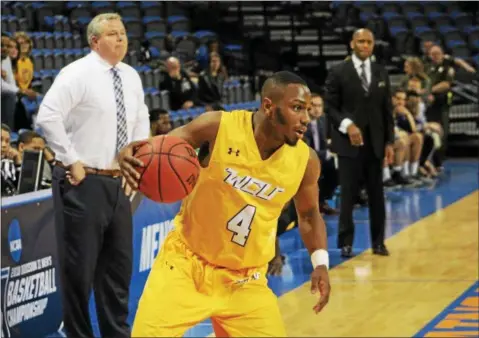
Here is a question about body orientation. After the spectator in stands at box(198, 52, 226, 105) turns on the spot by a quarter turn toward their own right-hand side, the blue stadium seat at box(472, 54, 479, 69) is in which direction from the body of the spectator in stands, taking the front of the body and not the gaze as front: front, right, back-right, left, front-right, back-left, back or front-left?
back-right

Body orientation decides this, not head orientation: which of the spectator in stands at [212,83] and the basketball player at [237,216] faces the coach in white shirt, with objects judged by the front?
the spectator in stands

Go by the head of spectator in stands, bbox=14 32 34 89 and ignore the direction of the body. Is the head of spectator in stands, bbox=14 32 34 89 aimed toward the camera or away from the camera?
toward the camera

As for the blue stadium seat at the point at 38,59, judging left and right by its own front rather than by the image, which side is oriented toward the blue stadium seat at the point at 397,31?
left

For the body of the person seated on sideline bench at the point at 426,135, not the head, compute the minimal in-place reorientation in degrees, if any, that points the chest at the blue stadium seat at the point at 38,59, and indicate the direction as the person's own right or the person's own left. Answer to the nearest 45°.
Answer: approximately 45° to the person's own right

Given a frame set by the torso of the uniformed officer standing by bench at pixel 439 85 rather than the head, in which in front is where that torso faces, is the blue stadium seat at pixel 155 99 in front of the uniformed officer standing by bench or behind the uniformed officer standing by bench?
in front

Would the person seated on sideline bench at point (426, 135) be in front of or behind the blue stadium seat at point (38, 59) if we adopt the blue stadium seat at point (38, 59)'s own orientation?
in front

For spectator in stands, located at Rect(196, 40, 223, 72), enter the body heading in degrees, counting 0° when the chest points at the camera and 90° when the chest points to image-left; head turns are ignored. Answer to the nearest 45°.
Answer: approximately 315°

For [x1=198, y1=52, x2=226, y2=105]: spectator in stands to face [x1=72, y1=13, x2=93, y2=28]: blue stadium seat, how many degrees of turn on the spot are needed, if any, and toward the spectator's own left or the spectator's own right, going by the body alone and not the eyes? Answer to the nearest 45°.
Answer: approximately 135° to the spectator's own right

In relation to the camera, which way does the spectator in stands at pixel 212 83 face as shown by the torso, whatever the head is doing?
toward the camera

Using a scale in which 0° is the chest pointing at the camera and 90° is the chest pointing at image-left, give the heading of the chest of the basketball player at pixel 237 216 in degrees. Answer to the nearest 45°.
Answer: approximately 315°

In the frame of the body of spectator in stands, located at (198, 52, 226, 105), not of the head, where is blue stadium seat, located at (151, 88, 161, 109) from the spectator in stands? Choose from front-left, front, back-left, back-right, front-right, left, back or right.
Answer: front-right

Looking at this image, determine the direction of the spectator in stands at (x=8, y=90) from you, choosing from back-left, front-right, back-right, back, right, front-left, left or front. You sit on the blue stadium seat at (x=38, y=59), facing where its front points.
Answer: front-right

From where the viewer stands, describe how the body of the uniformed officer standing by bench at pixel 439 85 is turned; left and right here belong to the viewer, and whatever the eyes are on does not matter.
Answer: facing the viewer and to the left of the viewer

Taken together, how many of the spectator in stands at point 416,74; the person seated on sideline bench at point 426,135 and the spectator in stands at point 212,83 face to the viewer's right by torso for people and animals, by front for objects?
0

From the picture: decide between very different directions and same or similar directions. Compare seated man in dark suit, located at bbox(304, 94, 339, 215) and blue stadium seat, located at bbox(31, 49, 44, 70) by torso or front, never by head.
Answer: same or similar directions

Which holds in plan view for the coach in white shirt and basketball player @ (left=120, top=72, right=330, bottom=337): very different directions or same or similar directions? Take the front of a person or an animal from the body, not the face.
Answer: same or similar directions

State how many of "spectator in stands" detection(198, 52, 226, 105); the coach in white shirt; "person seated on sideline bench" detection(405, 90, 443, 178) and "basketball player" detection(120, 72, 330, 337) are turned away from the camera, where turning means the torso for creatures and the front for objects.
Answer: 0
